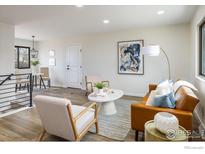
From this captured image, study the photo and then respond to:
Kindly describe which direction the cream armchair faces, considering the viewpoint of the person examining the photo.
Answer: facing away from the viewer and to the right of the viewer

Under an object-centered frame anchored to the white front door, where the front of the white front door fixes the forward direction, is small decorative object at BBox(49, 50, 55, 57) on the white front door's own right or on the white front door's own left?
on the white front door's own right

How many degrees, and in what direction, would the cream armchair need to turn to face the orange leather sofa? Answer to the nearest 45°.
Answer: approximately 45° to its right

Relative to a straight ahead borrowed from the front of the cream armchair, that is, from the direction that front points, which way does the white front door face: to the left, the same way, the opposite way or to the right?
the opposite way

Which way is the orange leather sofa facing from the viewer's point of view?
to the viewer's left

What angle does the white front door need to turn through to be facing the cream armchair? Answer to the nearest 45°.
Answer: approximately 45° to its left

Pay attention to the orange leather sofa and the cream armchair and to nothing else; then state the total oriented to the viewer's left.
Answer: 1

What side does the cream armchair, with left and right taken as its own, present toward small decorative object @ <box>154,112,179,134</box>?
right

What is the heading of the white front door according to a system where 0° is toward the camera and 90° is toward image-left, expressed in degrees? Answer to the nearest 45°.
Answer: approximately 45°

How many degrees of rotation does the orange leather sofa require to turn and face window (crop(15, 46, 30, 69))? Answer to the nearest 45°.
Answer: approximately 45° to its right
